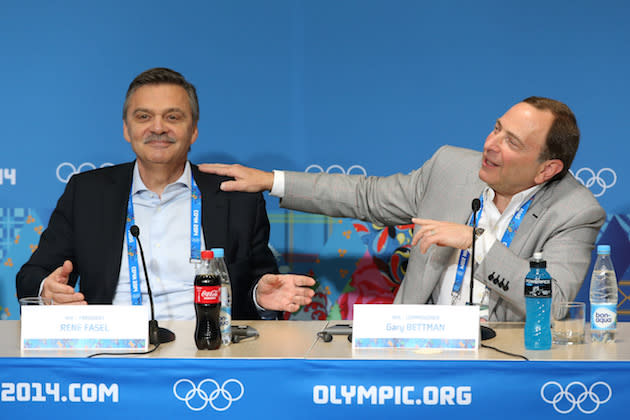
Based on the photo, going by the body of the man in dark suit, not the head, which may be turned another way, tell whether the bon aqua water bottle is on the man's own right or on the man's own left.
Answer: on the man's own left

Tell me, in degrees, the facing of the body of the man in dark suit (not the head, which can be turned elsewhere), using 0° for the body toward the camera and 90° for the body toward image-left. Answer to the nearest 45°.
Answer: approximately 0°

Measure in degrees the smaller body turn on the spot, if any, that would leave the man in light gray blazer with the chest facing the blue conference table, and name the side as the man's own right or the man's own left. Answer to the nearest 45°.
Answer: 0° — they already face it

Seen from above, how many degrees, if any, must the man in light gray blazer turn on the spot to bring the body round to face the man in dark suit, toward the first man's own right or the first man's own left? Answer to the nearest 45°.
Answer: approximately 45° to the first man's own right
